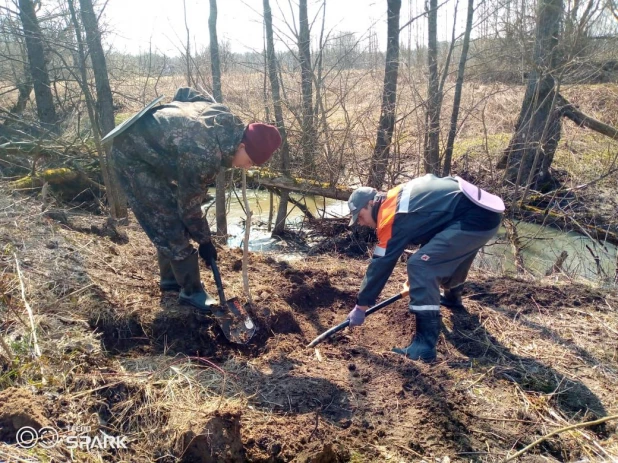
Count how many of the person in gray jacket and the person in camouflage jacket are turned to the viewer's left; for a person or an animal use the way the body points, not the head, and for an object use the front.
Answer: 1

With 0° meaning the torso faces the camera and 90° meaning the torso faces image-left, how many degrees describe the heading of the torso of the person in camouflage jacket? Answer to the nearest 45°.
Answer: approximately 270°

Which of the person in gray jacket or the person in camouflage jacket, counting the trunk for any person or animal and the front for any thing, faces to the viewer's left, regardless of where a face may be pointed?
the person in gray jacket

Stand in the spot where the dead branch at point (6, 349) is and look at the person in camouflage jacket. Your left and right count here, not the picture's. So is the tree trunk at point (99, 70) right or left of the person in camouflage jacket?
left

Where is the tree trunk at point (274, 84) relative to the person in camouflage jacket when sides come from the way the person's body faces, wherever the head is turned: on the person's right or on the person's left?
on the person's left

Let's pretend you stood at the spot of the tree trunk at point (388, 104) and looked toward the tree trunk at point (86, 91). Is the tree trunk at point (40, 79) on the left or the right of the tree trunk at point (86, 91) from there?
right

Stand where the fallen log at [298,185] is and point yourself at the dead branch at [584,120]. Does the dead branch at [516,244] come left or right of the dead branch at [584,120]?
right

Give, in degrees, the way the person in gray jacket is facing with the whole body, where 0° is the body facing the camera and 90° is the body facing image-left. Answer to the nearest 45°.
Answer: approximately 90°

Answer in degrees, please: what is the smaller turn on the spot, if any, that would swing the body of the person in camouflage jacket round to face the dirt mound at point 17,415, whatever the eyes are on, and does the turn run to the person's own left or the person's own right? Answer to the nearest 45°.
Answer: approximately 135° to the person's own right

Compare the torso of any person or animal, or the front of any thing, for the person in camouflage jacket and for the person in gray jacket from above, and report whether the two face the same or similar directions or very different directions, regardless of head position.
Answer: very different directions
